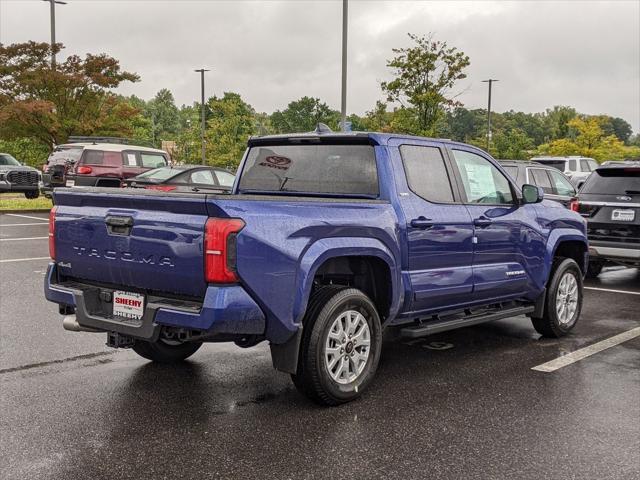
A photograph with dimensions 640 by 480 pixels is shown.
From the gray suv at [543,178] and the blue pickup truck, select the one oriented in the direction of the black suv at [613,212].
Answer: the blue pickup truck

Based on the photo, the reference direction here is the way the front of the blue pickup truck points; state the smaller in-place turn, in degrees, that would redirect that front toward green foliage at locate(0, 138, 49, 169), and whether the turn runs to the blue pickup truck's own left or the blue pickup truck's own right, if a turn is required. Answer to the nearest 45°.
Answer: approximately 90° to the blue pickup truck's own left

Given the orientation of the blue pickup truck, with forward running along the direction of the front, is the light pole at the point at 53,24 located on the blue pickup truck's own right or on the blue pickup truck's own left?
on the blue pickup truck's own left

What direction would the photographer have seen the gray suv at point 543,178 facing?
facing away from the viewer and to the right of the viewer

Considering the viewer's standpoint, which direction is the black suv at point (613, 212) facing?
facing away from the viewer and to the right of the viewer

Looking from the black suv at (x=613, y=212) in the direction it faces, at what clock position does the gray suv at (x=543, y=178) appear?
the gray suv at (x=543, y=178) is roughly at 10 o'clock from the black suv at (x=613, y=212).

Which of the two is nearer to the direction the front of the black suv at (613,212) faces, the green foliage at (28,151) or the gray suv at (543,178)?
the gray suv

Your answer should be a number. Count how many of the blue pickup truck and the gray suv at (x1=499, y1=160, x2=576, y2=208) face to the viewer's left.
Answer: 0

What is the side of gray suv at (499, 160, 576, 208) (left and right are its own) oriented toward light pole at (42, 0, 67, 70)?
left

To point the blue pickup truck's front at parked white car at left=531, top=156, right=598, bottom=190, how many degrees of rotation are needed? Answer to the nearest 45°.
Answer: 0° — it already faces it

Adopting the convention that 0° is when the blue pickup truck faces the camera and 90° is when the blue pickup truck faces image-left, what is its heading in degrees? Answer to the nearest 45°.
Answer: approximately 225°

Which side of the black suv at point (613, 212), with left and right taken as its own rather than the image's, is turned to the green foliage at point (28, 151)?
left

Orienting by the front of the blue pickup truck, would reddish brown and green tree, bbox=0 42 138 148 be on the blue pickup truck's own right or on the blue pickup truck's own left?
on the blue pickup truck's own left
